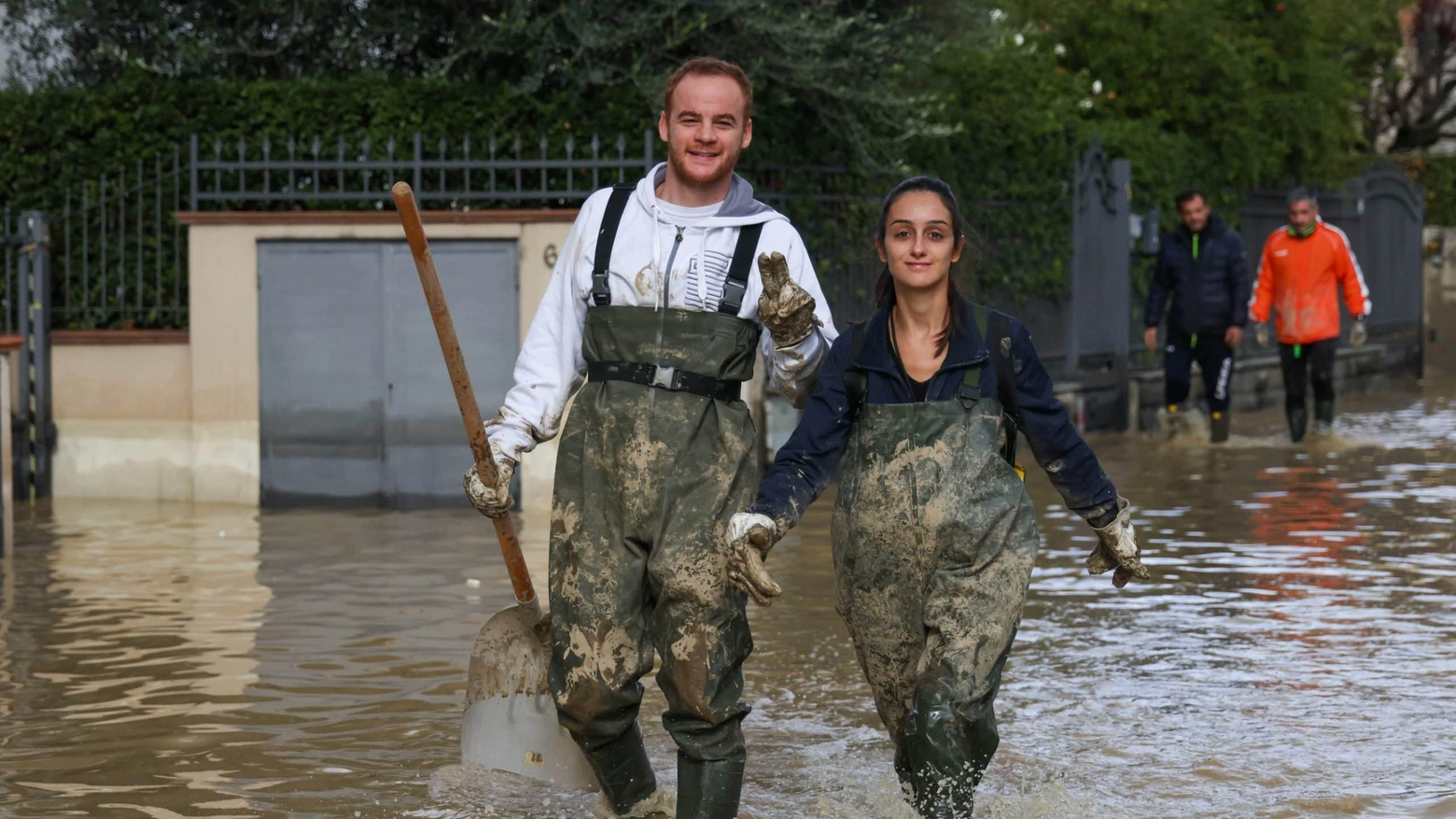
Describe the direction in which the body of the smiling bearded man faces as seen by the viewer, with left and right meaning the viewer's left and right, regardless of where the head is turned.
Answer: facing the viewer

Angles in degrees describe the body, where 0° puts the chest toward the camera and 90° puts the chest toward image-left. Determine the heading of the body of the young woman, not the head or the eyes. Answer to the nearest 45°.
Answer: approximately 0°

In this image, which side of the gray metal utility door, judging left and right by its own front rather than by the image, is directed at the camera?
front

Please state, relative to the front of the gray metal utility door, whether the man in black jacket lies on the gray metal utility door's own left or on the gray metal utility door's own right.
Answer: on the gray metal utility door's own left

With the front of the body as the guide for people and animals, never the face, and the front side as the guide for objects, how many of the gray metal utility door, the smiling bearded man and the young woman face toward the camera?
3

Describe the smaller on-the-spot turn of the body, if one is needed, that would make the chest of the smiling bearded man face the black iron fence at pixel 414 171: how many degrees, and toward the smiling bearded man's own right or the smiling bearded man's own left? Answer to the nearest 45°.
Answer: approximately 180°

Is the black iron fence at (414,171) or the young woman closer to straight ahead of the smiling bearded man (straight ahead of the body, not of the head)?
the young woman

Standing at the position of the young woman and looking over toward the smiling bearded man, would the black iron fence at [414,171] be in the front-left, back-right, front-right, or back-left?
front-right

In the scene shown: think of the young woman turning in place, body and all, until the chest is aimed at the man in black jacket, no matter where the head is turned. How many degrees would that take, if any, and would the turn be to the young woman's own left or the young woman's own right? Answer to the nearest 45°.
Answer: approximately 180°

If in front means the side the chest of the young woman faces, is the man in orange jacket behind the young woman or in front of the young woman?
behind

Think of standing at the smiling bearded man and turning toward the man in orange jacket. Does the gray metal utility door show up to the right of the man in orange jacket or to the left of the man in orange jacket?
left
